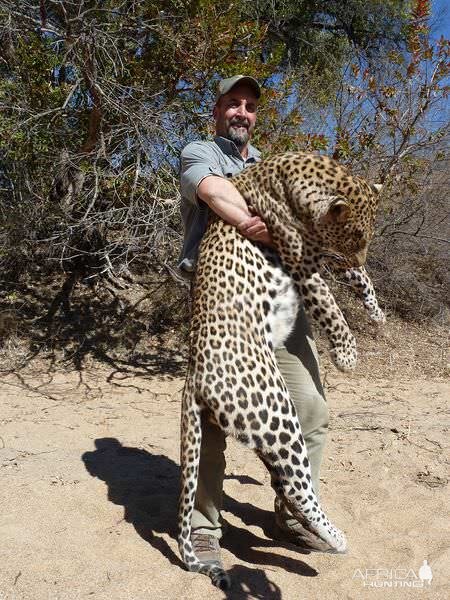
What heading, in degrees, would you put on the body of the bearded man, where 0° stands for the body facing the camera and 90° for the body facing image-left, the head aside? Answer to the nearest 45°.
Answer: approximately 315°
